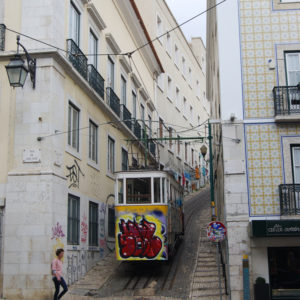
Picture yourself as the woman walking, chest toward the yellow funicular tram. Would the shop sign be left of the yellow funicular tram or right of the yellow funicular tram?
right
